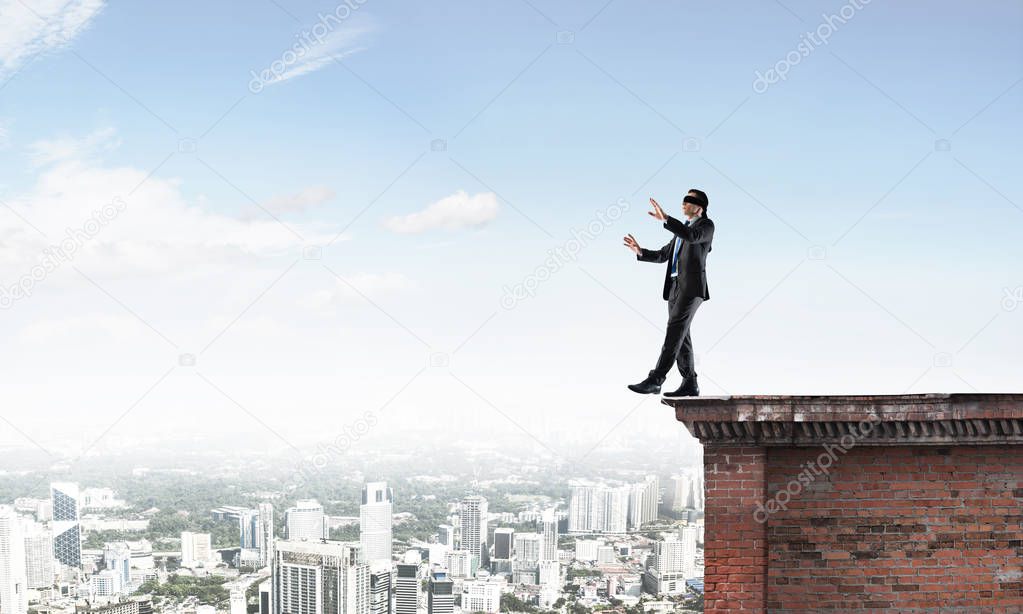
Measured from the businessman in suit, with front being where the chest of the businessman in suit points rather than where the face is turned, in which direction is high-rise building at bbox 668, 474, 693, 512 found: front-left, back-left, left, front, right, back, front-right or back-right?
right

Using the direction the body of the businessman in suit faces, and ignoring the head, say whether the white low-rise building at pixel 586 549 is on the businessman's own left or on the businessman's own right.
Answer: on the businessman's own right

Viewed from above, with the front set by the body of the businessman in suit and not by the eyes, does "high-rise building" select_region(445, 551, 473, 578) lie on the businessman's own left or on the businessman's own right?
on the businessman's own right

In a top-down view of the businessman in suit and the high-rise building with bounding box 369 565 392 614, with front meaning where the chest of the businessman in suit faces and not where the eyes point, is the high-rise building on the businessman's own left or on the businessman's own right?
on the businessman's own right

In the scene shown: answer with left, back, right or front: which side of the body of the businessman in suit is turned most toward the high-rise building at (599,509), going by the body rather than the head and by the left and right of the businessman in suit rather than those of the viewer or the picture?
right

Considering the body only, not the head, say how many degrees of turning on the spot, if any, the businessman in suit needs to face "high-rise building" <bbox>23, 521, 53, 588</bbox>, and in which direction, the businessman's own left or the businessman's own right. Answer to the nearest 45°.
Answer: approximately 45° to the businessman's own right

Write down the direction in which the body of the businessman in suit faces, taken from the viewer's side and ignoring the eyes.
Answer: to the viewer's left

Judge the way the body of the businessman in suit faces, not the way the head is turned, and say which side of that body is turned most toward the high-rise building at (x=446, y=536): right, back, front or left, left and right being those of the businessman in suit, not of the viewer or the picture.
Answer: right
